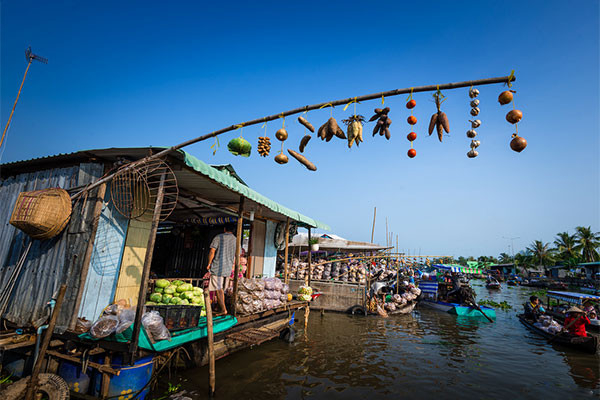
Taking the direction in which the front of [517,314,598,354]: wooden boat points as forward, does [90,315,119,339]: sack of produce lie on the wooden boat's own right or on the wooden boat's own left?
on the wooden boat's own left

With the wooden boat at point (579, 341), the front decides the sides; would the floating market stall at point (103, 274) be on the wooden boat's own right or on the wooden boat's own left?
on the wooden boat's own left

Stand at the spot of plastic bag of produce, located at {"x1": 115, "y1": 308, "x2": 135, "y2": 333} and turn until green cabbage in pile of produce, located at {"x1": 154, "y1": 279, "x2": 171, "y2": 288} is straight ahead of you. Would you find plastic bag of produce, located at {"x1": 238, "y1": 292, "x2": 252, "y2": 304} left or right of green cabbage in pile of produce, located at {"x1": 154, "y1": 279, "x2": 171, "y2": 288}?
right

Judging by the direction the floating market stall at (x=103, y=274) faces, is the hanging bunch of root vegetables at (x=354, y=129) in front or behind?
in front

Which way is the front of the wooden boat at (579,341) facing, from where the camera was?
facing away from the viewer and to the left of the viewer

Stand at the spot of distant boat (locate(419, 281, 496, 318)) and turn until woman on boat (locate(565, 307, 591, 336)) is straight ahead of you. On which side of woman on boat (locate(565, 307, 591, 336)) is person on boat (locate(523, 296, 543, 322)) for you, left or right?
left

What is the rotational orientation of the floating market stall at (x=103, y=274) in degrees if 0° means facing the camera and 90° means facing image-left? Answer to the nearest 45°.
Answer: approximately 315°
